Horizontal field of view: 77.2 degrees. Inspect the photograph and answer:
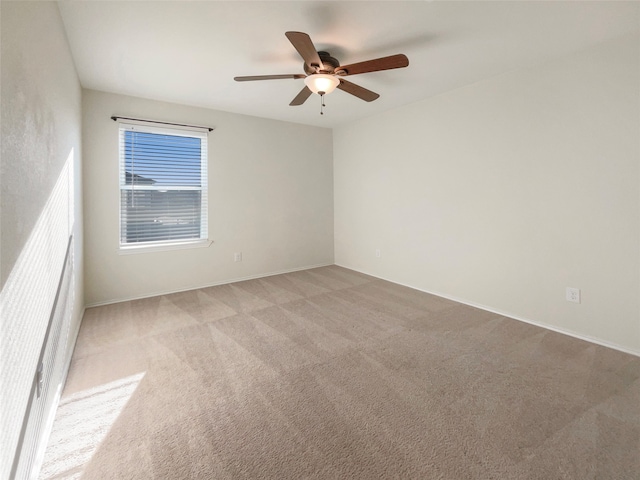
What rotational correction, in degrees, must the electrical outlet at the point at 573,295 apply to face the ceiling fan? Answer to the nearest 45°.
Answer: approximately 45° to its right

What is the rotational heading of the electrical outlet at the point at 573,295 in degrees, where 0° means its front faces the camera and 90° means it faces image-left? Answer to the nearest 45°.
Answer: approximately 0°
